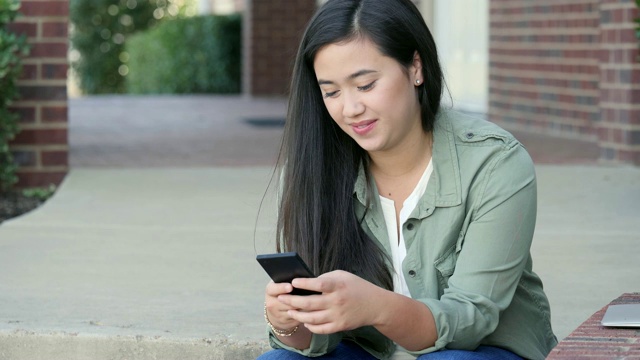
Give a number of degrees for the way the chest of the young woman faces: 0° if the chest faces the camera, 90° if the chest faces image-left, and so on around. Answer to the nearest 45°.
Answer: approximately 45°

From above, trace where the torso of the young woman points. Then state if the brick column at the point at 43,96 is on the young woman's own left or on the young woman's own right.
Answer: on the young woman's own right

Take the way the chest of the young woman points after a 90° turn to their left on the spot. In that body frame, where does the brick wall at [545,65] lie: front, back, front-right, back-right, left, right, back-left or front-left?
back-left

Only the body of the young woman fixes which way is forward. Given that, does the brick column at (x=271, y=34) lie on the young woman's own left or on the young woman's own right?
on the young woman's own right

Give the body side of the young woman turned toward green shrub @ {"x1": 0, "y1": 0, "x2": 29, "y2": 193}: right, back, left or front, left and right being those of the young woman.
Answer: right

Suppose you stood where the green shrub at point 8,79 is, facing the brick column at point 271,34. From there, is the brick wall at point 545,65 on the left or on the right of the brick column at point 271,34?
right
